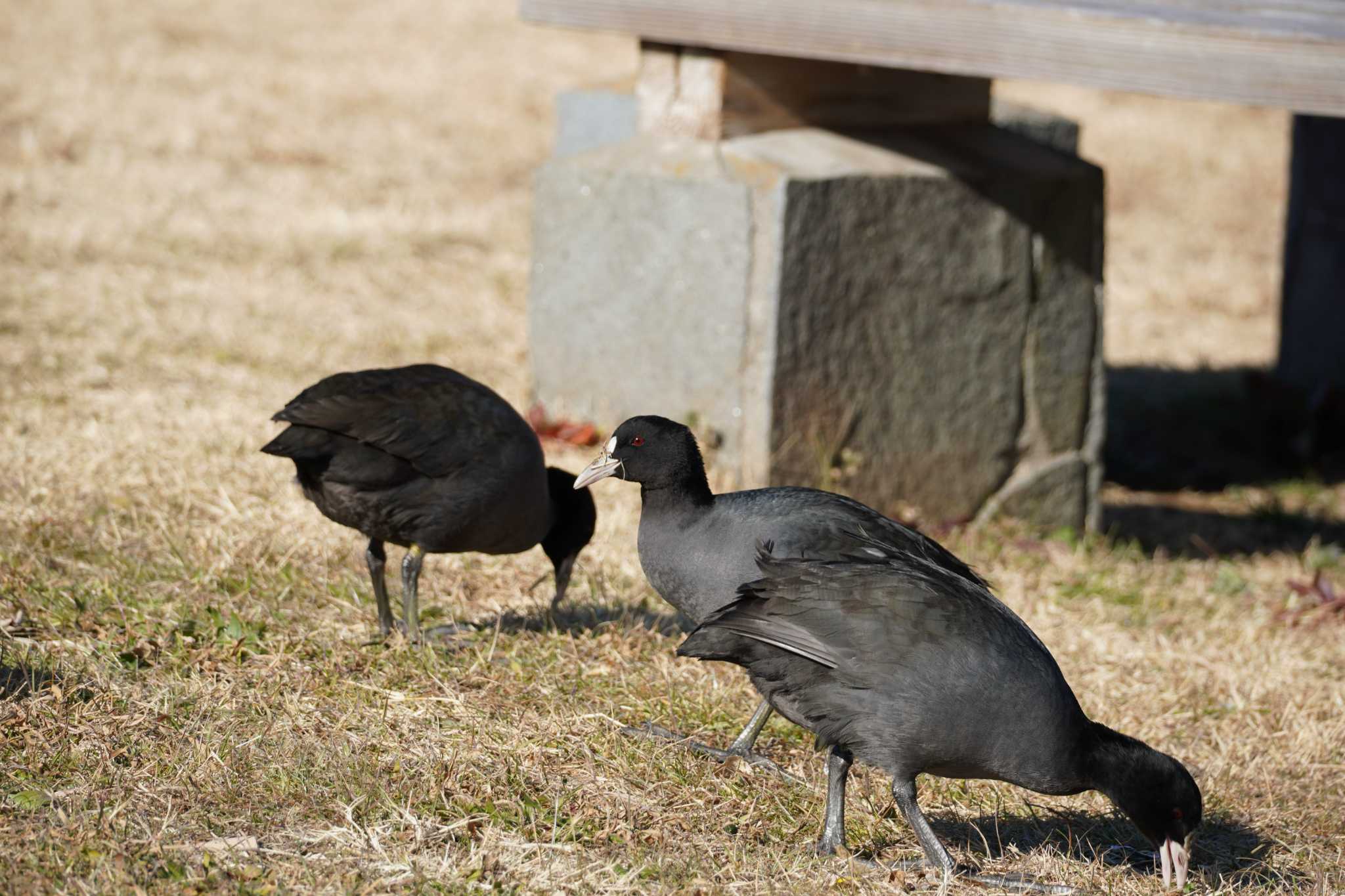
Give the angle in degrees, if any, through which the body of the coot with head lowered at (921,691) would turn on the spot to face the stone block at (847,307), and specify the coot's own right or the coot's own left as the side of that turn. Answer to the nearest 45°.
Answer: approximately 90° to the coot's own left

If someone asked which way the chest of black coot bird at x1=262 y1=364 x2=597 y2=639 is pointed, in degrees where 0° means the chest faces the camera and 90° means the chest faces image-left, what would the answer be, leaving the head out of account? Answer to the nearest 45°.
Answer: approximately 270°

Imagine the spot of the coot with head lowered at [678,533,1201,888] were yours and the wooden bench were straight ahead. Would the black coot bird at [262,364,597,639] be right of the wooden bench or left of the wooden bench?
left

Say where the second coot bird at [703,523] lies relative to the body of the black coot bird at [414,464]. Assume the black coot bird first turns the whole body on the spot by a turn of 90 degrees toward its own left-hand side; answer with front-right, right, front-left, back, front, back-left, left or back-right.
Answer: back-right

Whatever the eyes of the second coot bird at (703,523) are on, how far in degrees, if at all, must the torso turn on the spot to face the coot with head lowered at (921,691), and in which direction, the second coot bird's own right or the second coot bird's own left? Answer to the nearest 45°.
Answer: approximately 135° to the second coot bird's own left

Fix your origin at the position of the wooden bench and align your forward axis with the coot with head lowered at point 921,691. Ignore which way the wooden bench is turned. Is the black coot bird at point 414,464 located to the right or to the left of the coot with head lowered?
right

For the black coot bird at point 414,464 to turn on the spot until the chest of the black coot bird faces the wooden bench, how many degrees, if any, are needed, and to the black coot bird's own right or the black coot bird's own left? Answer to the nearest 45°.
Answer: approximately 45° to the black coot bird's own left

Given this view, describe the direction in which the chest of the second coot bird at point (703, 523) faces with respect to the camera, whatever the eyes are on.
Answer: to the viewer's left

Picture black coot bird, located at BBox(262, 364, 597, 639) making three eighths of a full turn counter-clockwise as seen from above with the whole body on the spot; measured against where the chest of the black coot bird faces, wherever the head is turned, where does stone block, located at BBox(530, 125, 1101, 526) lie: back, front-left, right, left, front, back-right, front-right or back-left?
right

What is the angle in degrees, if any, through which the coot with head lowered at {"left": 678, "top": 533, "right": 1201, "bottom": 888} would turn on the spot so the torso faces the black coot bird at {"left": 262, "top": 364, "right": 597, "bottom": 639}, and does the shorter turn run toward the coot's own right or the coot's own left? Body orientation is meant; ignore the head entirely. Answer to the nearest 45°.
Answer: approximately 135° to the coot's own left

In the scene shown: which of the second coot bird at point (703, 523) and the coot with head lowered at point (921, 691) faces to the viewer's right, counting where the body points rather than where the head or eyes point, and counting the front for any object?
the coot with head lowered

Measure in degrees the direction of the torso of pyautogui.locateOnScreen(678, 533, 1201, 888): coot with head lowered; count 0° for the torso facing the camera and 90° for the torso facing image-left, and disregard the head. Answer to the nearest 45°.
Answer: approximately 270°

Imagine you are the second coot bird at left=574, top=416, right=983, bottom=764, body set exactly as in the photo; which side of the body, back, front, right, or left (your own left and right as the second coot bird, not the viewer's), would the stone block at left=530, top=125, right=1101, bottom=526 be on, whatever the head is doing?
right

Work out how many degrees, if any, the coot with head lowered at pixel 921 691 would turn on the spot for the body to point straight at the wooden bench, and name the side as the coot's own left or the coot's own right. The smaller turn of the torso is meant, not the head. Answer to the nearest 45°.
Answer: approximately 90° to the coot's own left
